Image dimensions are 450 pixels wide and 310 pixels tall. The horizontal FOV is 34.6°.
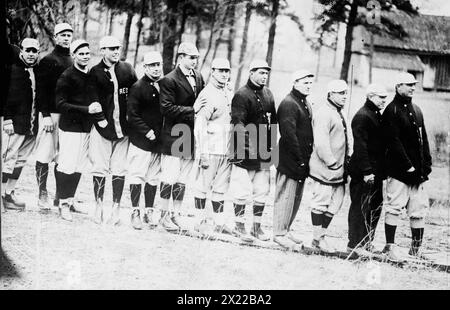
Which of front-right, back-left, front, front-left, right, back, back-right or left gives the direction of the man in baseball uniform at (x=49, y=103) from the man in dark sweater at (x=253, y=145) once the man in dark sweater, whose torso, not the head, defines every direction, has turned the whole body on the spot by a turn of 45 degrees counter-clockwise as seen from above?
back

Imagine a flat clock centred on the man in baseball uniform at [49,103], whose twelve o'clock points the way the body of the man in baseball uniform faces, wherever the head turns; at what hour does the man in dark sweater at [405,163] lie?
The man in dark sweater is roughly at 11 o'clock from the man in baseball uniform.

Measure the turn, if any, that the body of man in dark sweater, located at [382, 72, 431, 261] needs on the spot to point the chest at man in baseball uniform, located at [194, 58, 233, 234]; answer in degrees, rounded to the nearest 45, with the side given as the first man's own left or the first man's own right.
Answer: approximately 135° to the first man's own right

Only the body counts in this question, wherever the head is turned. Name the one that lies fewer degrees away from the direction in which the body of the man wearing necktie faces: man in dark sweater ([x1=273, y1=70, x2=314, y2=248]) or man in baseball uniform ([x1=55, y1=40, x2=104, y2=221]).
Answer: the man in dark sweater
